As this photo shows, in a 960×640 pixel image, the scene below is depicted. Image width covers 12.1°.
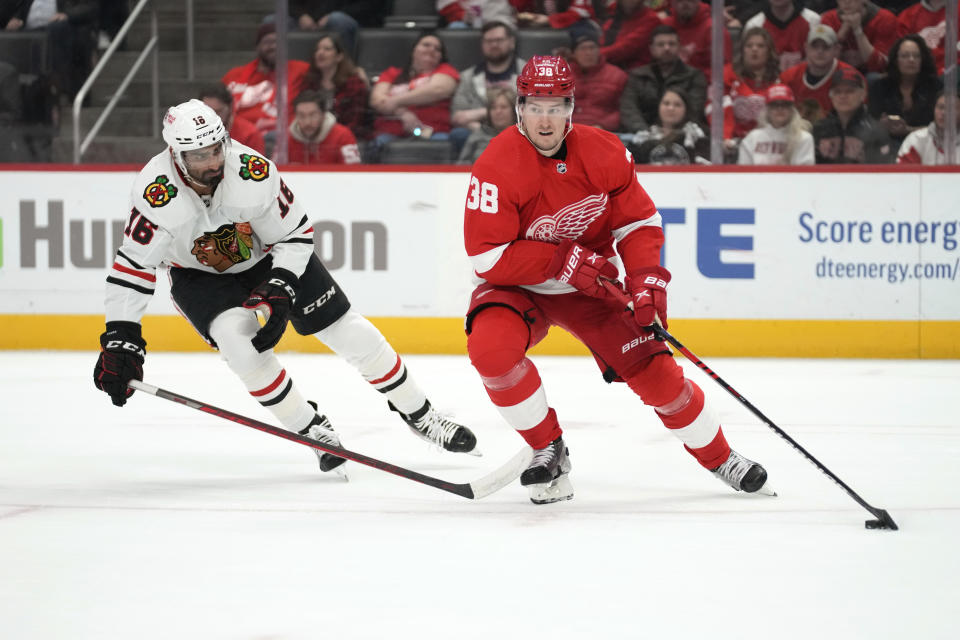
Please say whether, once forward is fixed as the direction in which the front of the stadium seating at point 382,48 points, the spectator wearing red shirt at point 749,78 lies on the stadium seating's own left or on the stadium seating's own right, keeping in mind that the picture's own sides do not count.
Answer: on the stadium seating's own left

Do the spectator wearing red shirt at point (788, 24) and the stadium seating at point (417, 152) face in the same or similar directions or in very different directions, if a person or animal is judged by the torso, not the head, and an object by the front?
same or similar directions

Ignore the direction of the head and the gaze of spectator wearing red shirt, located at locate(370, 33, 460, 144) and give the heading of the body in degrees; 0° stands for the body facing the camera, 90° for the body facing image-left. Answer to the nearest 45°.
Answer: approximately 0°

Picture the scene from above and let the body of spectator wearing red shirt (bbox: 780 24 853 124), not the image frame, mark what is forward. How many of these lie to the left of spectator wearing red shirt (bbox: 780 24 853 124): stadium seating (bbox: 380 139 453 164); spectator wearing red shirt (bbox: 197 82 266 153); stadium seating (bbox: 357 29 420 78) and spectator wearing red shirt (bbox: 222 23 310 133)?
0

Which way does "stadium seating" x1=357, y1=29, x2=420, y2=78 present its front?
toward the camera

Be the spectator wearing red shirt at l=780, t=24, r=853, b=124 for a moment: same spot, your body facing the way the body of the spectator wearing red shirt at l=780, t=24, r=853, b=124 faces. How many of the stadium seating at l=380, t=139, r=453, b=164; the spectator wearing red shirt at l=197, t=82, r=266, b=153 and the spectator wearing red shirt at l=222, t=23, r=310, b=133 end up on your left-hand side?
0

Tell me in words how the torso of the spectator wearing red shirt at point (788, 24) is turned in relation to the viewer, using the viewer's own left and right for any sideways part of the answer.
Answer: facing the viewer

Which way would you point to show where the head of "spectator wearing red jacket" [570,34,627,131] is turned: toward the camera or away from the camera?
toward the camera

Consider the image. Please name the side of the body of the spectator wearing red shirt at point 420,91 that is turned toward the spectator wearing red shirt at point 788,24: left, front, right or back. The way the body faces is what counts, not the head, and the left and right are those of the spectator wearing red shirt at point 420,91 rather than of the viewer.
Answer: left

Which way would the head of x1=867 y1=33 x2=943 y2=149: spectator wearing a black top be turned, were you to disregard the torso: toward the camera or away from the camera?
toward the camera

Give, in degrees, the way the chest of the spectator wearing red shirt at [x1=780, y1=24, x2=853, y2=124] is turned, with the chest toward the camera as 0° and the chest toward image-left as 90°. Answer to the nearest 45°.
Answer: approximately 0°

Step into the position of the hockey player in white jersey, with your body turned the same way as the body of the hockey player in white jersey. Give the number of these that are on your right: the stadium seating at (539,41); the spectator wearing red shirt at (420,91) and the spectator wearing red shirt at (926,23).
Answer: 0
